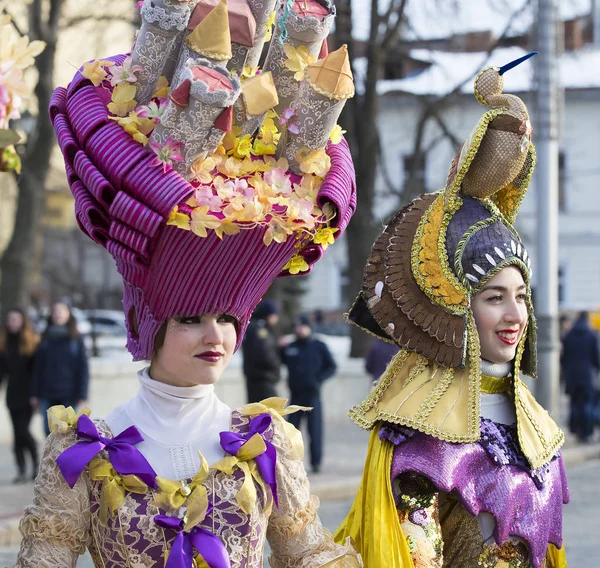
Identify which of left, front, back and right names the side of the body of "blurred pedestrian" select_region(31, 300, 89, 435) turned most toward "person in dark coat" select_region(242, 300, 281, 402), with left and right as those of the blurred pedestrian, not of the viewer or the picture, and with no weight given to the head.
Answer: left

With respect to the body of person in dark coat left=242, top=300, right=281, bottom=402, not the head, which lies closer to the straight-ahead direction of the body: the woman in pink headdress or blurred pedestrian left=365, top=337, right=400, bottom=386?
the blurred pedestrian

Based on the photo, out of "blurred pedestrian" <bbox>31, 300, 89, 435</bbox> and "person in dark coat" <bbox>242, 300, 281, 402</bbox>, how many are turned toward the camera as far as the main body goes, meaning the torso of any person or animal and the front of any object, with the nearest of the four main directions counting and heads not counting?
1

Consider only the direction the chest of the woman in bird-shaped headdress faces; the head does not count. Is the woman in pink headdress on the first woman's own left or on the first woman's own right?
on the first woman's own right

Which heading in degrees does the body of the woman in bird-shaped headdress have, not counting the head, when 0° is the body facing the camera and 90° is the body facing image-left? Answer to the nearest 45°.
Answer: approximately 315°

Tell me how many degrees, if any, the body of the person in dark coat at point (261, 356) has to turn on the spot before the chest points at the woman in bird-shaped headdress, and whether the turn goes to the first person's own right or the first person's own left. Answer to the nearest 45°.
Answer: approximately 90° to the first person's own right

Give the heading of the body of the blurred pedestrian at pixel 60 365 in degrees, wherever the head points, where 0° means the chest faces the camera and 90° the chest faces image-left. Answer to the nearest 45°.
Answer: approximately 0°

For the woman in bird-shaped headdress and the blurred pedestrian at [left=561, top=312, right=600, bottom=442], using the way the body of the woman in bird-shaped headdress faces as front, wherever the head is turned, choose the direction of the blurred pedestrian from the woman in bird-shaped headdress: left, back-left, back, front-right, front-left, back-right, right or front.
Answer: back-left
